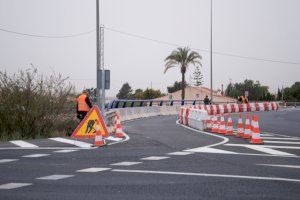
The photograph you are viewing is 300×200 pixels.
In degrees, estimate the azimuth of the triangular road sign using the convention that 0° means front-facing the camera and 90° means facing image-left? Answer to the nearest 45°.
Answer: approximately 0°

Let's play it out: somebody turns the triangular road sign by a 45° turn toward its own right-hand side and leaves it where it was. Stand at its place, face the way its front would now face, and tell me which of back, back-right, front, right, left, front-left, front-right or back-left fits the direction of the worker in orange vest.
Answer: back-right

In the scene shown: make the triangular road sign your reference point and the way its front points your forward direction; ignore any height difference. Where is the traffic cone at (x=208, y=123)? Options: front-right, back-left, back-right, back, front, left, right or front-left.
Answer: back-left
